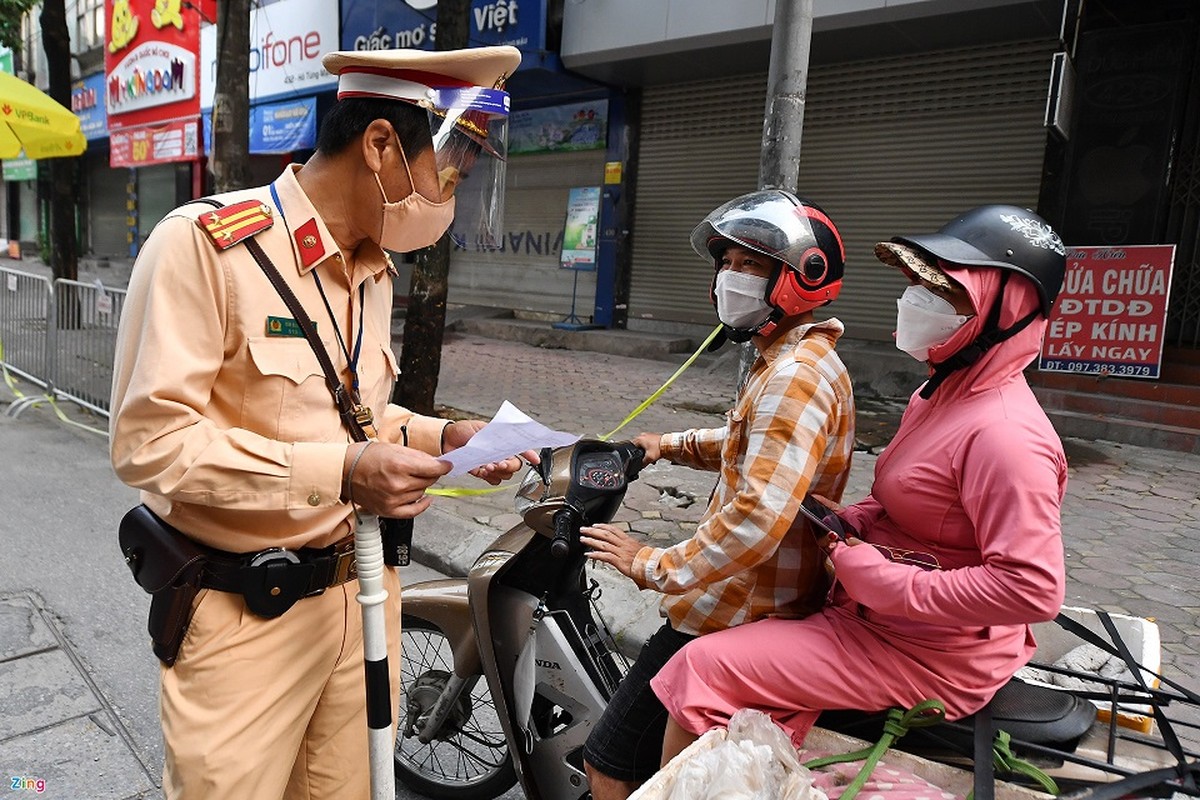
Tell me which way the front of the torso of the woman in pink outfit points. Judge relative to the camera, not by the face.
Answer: to the viewer's left

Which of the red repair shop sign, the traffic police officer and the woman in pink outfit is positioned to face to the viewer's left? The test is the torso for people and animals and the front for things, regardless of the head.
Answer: the woman in pink outfit

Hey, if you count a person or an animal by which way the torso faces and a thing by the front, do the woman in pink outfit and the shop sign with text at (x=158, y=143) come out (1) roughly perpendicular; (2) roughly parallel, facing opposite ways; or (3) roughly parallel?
roughly perpendicular

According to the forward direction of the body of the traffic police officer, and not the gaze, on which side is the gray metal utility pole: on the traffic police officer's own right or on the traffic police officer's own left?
on the traffic police officer's own left

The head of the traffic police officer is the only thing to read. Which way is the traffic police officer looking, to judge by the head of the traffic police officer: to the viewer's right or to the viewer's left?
to the viewer's right

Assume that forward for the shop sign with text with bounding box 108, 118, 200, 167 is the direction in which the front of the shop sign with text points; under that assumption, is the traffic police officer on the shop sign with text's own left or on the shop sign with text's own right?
on the shop sign with text's own left

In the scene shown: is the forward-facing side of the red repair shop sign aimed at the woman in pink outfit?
yes

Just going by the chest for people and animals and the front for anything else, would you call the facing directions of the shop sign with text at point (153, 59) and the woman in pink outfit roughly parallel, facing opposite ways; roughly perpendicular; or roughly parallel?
roughly perpendicular

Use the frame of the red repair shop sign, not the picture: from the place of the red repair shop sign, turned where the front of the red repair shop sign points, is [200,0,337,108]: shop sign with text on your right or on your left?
on your right

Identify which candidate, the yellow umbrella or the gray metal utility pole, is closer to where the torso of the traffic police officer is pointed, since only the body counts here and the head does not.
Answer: the gray metal utility pole

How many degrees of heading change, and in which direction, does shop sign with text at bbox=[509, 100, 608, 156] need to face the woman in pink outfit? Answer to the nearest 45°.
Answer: approximately 45° to its left

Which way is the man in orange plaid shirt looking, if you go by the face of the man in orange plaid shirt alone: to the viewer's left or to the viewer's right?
to the viewer's left

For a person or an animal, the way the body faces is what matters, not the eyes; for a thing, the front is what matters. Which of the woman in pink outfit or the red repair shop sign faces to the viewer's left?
the woman in pink outfit

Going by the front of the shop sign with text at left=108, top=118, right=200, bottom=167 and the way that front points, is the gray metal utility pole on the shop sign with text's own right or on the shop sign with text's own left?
on the shop sign with text's own left

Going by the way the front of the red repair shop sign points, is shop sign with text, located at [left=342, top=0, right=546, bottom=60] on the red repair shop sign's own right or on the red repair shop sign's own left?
on the red repair shop sign's own right

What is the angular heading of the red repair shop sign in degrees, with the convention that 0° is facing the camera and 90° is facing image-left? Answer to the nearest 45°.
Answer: approximately 0°
